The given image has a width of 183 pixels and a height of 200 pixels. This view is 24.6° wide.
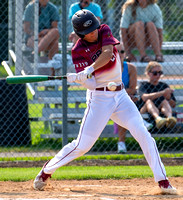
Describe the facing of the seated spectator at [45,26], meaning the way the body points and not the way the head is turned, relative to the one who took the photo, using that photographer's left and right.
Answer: facing the viewer

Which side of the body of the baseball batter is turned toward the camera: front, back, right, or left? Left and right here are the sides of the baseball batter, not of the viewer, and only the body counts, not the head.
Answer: front

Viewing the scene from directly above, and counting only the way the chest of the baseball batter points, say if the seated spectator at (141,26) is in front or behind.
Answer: behind

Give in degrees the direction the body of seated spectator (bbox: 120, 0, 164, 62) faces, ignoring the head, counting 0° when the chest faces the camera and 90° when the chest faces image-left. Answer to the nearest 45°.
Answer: approximately 0°

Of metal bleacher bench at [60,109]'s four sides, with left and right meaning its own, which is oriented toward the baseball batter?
front

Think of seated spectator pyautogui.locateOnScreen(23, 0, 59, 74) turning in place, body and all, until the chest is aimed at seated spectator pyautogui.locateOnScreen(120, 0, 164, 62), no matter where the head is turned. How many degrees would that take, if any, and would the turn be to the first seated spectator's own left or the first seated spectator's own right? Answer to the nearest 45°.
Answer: approximately 90° to the first seated spectator's own left

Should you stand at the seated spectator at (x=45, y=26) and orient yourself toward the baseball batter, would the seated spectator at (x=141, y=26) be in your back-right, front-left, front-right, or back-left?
front-left

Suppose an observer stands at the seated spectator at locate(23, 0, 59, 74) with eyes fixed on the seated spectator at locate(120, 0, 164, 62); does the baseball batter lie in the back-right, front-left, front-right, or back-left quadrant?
front-right

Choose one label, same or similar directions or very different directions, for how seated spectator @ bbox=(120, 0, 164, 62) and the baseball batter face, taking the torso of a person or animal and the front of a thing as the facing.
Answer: same or similar directions

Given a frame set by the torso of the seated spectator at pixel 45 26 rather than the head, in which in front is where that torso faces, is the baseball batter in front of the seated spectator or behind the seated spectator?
in front

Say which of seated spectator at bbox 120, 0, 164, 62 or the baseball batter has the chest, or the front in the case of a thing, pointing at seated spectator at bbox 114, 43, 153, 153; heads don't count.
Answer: seated spectator at bbox 120, 0, 164, 62

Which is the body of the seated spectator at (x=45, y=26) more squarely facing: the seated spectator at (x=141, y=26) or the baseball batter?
the baseball batter

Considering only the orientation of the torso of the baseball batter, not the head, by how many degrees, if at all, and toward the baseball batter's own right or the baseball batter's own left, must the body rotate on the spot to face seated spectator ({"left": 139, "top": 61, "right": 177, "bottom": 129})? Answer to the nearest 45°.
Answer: approximately 180°

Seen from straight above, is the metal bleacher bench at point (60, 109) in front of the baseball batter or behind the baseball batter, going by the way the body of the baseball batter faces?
behind

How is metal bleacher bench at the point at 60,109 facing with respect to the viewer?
toward the camera
